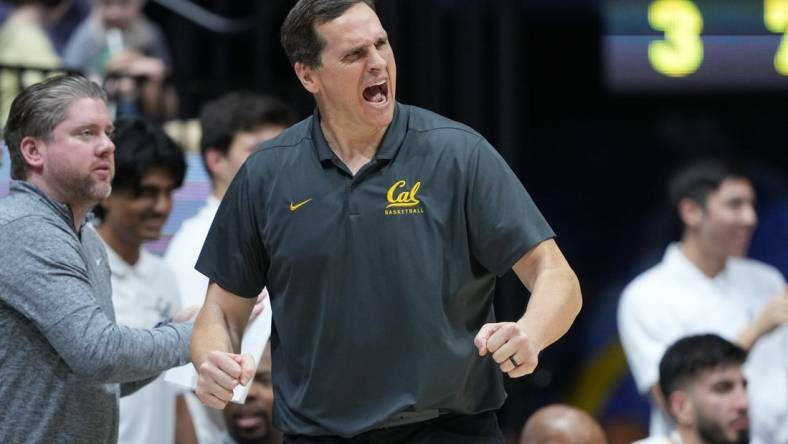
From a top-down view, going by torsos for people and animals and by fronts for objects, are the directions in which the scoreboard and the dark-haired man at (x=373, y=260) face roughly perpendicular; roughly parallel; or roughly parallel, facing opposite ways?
roughly parallel

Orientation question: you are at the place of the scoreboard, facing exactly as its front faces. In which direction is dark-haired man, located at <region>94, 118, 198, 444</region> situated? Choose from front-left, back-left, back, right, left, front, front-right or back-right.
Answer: front-right

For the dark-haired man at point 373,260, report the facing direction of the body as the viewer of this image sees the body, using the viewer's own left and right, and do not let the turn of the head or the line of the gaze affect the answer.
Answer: facing the viewer

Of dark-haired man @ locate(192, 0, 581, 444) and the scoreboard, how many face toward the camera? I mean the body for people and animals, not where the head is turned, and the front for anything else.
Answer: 2

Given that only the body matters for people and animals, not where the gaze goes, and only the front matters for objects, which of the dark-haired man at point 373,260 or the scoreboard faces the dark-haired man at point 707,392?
the scoreboard

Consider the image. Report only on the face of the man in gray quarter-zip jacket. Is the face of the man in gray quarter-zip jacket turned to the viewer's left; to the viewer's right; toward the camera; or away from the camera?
to the viewer's right

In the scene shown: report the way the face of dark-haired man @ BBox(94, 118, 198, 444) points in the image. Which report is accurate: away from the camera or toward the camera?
toward the camera

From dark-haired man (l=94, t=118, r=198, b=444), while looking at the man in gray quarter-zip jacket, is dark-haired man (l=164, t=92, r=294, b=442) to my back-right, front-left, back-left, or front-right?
back-left

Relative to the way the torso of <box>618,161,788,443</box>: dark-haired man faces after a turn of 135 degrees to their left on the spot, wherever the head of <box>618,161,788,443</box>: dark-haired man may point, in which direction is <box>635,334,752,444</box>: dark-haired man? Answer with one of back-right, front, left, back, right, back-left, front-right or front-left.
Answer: back

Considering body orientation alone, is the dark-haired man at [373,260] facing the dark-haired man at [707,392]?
no

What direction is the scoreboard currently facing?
toward the camera

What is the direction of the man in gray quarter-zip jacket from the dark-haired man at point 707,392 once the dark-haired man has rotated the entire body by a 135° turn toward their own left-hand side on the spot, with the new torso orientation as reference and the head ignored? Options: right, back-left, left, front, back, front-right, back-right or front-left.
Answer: back-left

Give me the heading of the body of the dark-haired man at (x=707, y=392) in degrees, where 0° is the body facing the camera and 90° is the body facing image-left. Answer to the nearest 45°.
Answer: approximately 315°

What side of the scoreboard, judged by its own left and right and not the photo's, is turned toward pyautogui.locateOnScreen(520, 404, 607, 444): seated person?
front
